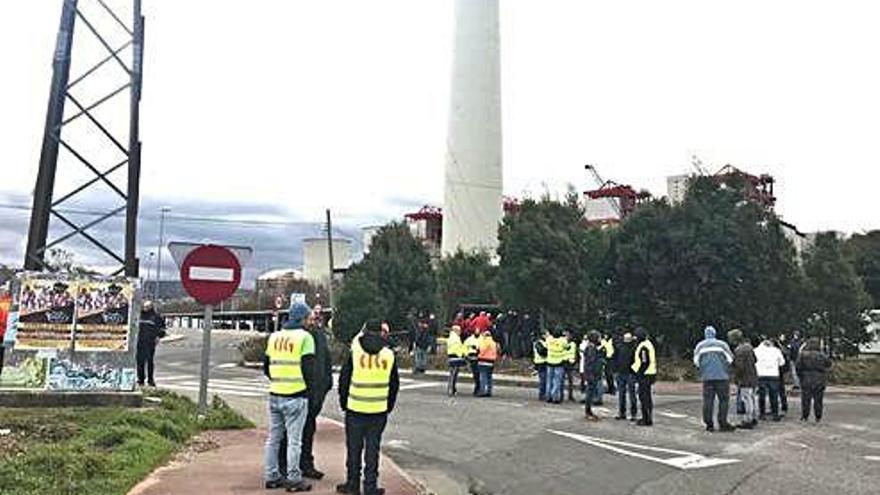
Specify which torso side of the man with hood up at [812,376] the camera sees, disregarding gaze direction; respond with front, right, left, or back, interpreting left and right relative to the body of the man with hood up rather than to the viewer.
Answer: back

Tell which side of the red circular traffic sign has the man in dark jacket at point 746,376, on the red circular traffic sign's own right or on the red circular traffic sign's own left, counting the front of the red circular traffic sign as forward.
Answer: on the red circular traffic sign's own left

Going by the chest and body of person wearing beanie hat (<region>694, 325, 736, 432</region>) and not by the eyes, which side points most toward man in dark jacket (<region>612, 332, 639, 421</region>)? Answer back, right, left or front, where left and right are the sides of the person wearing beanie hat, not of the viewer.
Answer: left

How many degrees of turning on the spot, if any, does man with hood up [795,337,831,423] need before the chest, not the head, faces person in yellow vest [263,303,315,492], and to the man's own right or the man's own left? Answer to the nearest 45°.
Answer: approximately 135° to the man's own left

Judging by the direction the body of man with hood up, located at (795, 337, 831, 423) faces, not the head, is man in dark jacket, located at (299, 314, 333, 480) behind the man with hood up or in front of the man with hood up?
behind

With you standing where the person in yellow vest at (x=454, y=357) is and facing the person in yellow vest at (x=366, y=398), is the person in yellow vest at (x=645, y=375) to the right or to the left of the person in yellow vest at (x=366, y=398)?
left

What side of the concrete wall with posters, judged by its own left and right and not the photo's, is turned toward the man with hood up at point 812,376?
left

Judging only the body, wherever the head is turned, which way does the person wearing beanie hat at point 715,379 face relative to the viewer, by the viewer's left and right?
facing away from the viewer
